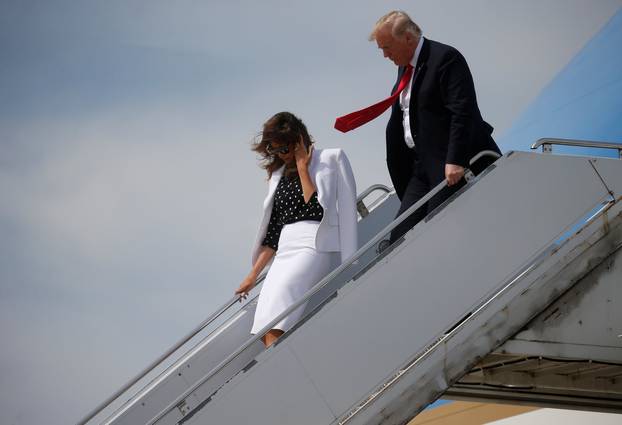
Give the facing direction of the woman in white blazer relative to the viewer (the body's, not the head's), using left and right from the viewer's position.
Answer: facing the viewer and to the left of the viewer

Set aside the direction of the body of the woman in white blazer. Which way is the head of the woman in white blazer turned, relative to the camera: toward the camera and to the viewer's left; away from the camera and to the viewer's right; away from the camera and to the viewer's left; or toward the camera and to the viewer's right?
toward the camera and to the viewer's left
